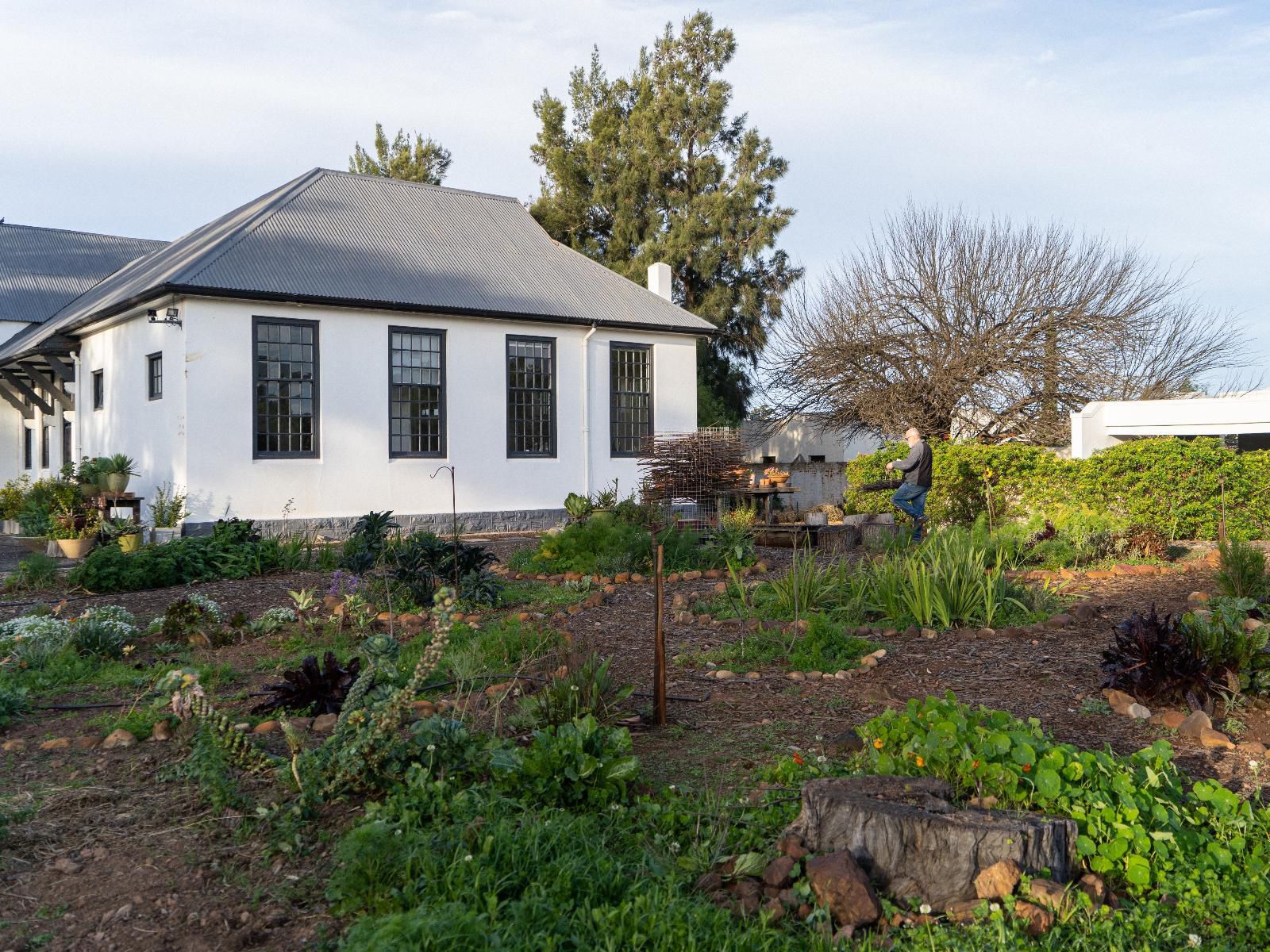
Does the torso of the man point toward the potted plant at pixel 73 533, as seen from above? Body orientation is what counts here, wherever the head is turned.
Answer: yes

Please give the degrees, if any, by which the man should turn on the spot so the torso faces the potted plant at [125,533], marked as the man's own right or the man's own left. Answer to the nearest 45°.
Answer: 0° — they already face it

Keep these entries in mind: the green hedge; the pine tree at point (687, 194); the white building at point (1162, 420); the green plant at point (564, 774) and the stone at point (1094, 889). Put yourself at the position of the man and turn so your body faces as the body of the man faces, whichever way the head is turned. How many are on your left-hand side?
2

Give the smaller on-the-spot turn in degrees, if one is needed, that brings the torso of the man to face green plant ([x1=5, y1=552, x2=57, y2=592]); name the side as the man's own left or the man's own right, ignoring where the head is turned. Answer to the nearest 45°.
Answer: approximately 45° to the man's own left

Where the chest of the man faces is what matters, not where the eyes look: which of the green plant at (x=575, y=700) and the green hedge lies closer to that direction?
the green plant

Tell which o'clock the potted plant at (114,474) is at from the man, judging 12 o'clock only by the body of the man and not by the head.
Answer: The potted plant is roughly at 12 o'clock from the man.

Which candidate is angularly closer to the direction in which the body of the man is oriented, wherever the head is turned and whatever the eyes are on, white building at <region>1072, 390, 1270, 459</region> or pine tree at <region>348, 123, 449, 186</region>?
the pine tree

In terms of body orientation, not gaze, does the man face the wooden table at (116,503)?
yes

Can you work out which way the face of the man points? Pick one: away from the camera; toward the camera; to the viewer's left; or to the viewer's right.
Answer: to the viewer's left

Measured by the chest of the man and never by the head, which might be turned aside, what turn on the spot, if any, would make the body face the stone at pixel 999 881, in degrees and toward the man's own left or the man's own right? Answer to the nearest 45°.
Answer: approximately 90° to the man's own left

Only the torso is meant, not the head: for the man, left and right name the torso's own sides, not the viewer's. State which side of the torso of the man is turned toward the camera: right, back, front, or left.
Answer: left

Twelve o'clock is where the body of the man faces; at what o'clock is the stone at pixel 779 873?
The stone is roughly at 9 o'clock from the man.

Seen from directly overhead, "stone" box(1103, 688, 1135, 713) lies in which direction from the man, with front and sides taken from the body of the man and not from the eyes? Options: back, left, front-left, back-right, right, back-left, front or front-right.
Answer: left

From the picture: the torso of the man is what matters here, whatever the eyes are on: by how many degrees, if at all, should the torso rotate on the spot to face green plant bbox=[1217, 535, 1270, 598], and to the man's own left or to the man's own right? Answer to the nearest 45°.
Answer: approximately 135° to the man's own left

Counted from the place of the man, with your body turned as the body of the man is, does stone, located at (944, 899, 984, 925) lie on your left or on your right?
on your left

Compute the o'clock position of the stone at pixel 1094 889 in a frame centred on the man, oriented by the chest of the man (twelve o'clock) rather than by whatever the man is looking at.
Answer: The stone is roughly at 9 o'clock from the man.

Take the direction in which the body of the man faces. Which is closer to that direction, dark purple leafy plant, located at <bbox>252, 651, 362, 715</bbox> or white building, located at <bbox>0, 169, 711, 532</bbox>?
the white building
